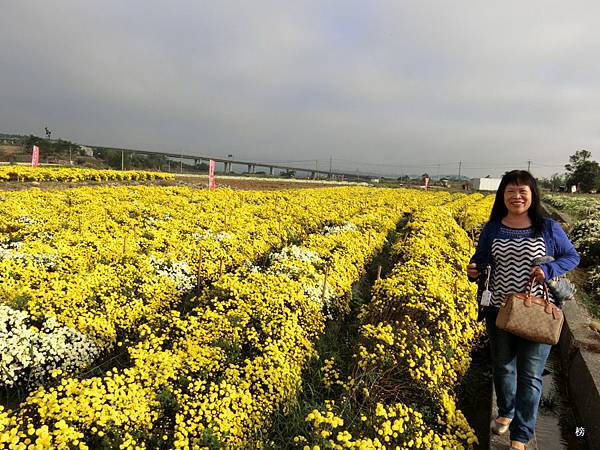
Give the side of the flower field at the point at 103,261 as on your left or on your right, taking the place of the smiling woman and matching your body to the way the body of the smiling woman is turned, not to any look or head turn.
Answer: on your right

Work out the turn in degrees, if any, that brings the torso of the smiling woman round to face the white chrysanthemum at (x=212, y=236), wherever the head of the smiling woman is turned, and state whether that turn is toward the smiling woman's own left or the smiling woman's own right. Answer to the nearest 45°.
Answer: approximately 135° to the smiling woman's own right

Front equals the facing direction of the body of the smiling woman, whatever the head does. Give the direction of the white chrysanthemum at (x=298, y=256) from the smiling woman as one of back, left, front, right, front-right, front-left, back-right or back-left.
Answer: back-right

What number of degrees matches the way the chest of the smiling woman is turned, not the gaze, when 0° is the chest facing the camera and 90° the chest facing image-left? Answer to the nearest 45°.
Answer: approximately 0°

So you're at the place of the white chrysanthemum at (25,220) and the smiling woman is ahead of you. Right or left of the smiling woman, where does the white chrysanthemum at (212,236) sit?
left

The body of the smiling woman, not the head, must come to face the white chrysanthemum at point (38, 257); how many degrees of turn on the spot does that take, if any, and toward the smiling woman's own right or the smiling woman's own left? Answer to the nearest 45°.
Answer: approximately 90° to the smiling woman's own right
